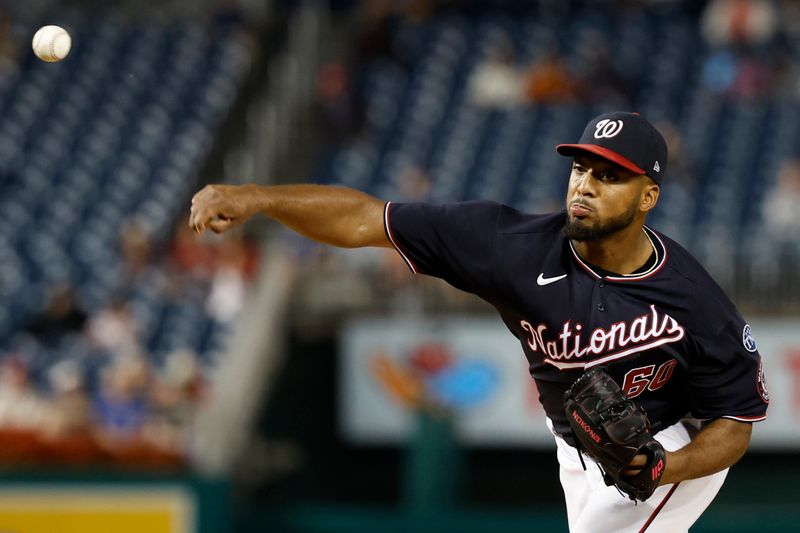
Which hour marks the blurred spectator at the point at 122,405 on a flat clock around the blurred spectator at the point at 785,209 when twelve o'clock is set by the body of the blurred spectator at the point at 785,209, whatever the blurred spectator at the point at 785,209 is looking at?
the blurred spectator at the point at 122,405 is roughly at 2 o'clock from the blurred spectator at the point at 785,209.

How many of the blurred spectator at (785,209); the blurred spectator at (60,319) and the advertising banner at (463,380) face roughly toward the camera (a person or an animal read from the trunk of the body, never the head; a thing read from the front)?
3

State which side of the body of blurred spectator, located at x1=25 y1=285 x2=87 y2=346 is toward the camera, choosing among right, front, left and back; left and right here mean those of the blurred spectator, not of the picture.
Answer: front

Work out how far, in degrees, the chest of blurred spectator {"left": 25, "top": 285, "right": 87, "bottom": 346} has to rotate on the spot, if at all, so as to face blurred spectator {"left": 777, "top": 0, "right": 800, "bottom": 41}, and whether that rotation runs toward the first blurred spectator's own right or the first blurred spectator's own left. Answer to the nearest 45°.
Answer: approximately 90° to the first blurred spectator's own left

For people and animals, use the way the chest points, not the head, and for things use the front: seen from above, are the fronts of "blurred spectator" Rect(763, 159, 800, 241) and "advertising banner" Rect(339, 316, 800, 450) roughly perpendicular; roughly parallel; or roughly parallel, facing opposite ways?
roughly parallel

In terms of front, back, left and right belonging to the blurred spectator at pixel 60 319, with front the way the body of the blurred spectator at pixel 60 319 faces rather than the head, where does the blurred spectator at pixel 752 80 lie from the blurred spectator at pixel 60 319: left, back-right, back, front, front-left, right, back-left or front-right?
left

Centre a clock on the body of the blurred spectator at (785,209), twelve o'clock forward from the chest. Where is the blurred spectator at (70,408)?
the blurred spectator at (70,408) is roughly at 2 o'clock from the blurred spectator at (785,209).

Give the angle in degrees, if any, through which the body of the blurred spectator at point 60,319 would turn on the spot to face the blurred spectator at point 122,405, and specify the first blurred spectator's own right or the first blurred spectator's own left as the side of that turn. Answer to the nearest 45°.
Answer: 0° — they already face them

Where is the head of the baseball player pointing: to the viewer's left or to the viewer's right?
to the viewer's left

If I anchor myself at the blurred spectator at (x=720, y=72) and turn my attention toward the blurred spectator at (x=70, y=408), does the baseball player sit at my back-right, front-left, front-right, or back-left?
front-left

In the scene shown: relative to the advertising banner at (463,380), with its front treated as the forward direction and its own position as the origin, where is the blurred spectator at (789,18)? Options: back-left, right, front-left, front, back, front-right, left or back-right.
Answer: back-left

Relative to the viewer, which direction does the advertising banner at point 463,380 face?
toward the camera
